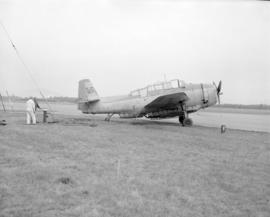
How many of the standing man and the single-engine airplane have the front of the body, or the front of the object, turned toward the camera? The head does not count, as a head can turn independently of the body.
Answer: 0

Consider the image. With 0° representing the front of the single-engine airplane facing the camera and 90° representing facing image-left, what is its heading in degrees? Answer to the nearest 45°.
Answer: approximately 270°

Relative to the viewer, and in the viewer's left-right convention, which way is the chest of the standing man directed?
facing away from the viewer and to the right of the viewer

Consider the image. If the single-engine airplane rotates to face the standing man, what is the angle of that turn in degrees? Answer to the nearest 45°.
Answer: approximately 135° to its right

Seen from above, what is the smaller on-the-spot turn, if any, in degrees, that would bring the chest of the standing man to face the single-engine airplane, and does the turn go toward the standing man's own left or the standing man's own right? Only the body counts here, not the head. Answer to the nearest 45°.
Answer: approximately 45° to the standing man's own right
